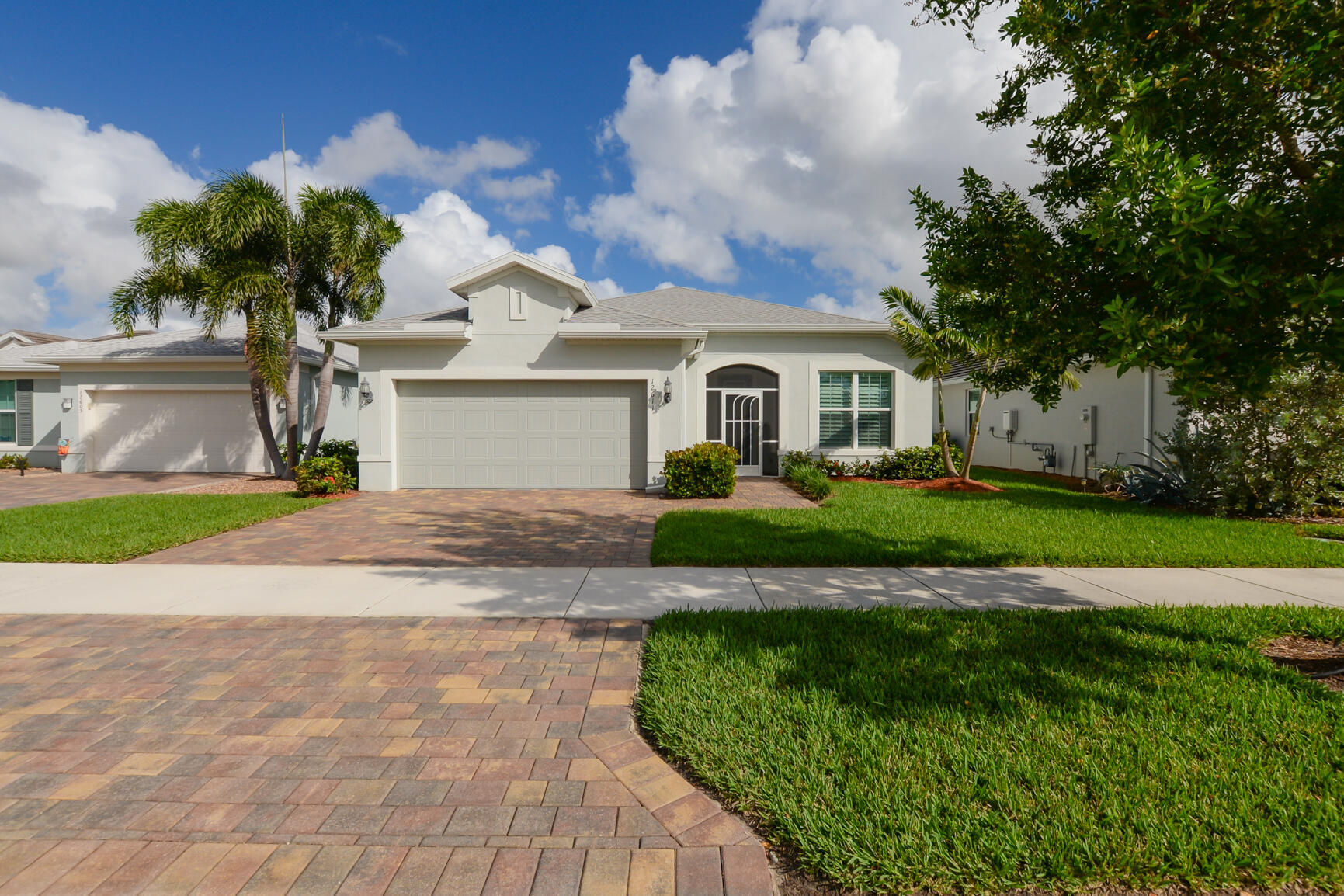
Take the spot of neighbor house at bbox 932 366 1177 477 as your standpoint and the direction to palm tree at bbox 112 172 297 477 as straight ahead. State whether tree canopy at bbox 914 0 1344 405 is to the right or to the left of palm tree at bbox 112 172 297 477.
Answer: left

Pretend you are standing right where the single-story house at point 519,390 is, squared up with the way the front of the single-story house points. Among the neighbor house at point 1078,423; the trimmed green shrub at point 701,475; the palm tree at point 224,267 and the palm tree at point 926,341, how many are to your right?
1

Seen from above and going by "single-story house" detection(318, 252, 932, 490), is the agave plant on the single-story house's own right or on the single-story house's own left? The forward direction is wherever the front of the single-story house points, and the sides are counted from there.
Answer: on the single-story house's own left

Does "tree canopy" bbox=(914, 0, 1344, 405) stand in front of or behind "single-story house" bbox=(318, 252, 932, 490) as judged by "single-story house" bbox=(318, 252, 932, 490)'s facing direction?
in front

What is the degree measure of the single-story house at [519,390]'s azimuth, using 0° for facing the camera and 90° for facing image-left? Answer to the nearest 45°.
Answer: approximately 0°

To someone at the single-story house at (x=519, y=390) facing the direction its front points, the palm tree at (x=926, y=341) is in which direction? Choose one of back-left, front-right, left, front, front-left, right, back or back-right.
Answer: left

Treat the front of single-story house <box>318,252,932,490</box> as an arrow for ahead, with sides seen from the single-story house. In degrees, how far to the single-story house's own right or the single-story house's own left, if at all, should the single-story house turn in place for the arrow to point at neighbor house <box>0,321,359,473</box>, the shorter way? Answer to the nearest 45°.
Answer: approximately 135° to the single-story house's own right

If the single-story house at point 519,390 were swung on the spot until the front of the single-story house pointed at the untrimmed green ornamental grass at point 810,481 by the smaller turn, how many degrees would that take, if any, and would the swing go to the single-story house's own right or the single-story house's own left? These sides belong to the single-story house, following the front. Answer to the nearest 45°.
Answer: approximately 90° to the single-story house's own left

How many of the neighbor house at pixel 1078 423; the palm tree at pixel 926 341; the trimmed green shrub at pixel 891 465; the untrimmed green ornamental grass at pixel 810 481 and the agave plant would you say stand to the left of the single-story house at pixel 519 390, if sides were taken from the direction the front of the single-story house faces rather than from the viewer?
5

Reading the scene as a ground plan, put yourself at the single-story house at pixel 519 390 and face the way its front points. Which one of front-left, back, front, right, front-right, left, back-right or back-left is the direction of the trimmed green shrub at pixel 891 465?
left

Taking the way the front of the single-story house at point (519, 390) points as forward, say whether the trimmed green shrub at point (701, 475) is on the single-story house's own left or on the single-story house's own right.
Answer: on the single-story house's own left

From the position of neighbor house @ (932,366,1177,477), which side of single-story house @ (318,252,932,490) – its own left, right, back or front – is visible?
left

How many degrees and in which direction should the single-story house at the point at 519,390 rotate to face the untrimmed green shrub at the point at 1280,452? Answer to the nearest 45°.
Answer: approximately 90° to its left

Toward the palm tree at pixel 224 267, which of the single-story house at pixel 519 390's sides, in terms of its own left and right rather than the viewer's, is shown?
right
